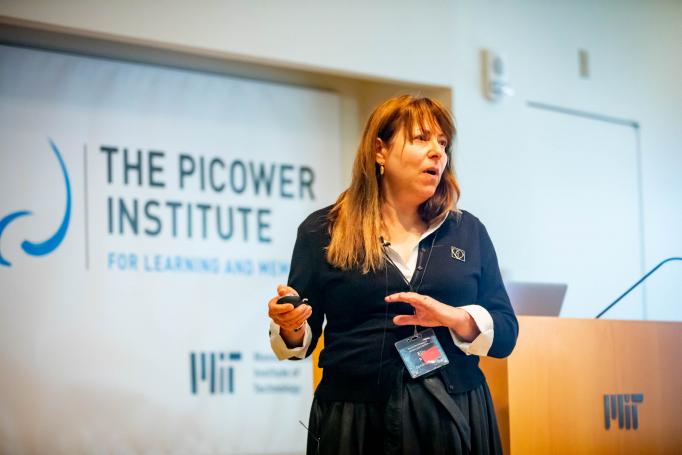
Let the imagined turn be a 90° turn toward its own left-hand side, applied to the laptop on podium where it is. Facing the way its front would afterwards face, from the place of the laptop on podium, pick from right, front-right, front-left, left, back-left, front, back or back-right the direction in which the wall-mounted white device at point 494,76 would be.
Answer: right

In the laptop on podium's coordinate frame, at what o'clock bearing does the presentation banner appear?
The presentation banner is roughly at 10 o'clock from the laptop on podium.

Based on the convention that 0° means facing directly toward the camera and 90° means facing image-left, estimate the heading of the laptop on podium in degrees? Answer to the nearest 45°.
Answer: approximately 180°
